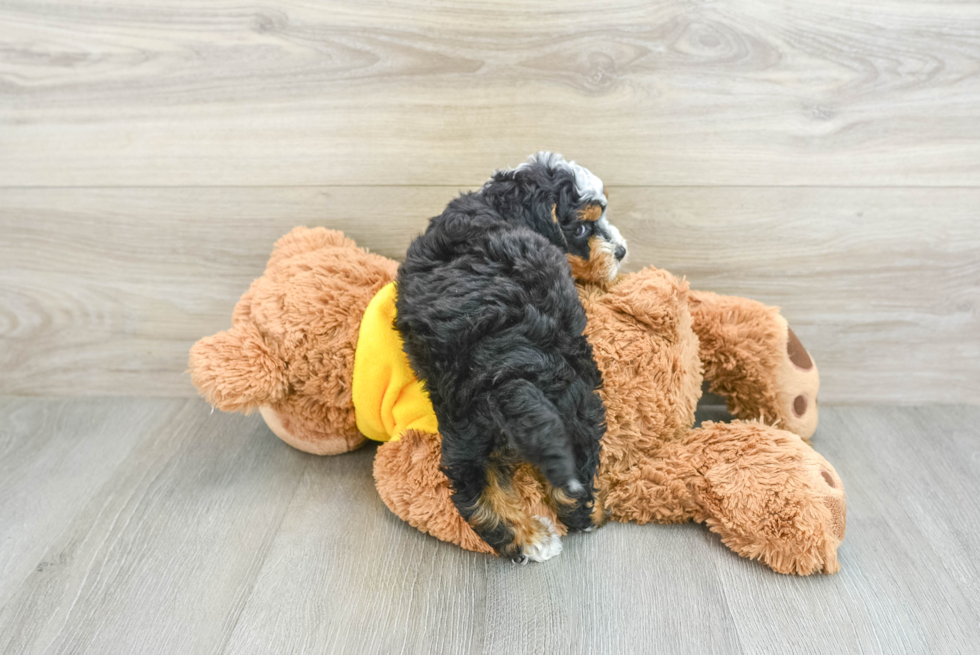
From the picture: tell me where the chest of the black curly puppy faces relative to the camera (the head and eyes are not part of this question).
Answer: away from the camera
